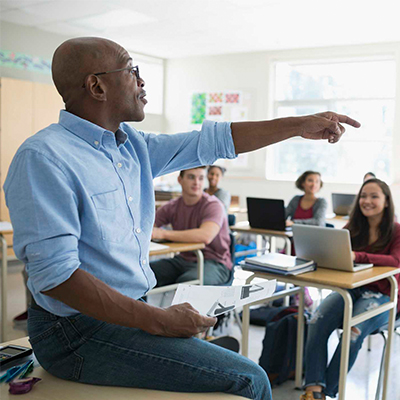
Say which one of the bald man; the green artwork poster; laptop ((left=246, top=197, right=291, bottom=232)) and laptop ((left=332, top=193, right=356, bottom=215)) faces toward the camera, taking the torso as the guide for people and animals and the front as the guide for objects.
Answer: the green artwork poster

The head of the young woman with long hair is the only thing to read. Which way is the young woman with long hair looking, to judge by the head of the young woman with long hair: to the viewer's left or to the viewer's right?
to the viewer's left

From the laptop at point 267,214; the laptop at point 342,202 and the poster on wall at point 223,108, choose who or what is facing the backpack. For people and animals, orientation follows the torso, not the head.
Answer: the poster on wall

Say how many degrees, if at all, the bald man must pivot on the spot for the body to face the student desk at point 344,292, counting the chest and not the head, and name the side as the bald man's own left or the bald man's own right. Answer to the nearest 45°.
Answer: approximately 45° to the bald man's own left

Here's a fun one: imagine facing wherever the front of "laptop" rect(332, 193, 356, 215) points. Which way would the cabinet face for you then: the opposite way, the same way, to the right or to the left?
to the right

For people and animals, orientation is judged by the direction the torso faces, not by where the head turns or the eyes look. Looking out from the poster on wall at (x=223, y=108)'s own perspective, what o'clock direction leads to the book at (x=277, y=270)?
The book is roughly at 12 o'clock from the poster on wall.

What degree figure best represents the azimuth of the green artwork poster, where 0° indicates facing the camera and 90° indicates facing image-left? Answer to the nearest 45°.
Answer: approximately 0°

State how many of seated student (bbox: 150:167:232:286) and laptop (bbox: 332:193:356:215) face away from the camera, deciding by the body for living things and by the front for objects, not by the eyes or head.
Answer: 1

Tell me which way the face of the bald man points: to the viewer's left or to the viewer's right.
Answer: to the viewer's right

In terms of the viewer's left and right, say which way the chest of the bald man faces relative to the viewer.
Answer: facing to the right of the viewer

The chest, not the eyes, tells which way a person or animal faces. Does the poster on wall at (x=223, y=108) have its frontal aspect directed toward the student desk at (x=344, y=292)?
yes

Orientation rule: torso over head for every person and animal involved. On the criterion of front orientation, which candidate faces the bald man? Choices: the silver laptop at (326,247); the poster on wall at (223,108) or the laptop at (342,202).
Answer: the poster on wall
